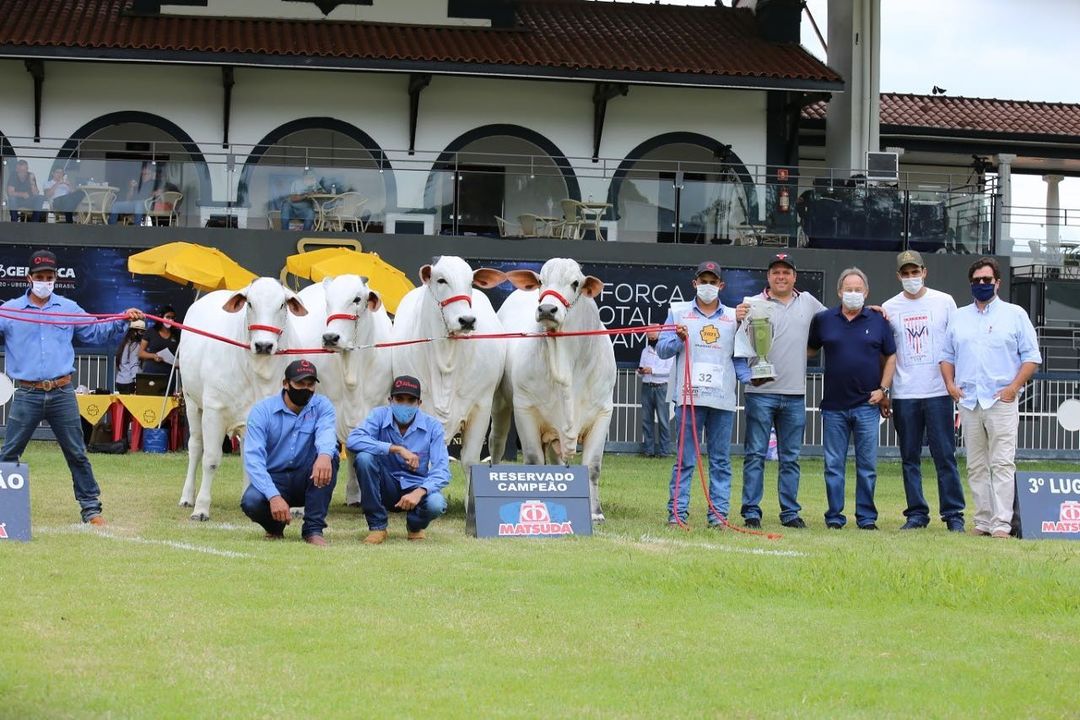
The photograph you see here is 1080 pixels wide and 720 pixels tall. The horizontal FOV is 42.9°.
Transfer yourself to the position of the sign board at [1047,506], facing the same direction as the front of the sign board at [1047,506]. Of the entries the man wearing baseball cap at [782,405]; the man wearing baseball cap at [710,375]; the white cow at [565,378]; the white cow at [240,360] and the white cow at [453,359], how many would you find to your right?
5

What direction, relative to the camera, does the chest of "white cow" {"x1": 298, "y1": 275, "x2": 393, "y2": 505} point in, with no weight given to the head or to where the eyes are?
toward the camera

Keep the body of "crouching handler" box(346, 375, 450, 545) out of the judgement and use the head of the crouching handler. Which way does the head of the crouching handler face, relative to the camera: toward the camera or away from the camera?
toward the camera

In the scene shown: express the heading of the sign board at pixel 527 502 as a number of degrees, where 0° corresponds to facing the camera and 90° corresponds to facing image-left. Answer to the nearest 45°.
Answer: approximately 0°

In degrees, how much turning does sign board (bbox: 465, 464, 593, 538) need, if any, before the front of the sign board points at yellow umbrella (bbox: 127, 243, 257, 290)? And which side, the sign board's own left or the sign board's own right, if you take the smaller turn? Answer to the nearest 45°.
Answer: approximately 135° to the sign board's own right

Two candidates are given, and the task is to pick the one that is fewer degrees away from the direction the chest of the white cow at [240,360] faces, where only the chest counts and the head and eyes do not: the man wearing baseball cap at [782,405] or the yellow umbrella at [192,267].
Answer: the man wearing baseball cap

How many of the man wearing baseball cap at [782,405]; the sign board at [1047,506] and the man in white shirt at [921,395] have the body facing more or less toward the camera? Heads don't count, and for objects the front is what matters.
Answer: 3

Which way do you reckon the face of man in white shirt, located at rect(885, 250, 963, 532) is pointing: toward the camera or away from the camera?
toward the camera

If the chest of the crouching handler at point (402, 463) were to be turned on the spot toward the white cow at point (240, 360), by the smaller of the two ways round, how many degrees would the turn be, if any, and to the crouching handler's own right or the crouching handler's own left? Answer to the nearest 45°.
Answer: approximately 135° to the crouching handler's own right

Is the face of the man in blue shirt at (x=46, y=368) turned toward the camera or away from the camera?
toward the camera

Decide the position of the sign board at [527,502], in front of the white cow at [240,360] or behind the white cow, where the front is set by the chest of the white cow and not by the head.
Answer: in front

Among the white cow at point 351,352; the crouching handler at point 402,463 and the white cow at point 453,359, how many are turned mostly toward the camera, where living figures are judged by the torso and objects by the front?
3

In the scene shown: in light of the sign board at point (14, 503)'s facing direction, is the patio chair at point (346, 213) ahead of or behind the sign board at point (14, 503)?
behind

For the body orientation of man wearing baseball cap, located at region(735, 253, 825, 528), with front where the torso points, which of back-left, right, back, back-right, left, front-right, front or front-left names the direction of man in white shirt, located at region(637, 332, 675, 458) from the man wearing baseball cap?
back

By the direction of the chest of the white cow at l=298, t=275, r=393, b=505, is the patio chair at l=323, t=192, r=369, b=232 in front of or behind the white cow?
behind

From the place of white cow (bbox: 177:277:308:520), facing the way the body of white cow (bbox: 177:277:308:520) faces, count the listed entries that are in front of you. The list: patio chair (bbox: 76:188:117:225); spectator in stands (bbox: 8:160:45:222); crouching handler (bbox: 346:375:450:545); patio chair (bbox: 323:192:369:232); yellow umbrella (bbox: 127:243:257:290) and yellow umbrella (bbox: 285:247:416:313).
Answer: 1

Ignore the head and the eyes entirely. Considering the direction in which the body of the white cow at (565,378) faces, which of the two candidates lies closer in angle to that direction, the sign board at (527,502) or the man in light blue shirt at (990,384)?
the sign board

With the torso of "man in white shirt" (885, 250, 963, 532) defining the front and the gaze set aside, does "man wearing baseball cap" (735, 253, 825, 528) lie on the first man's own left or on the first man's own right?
on the first man's own right
